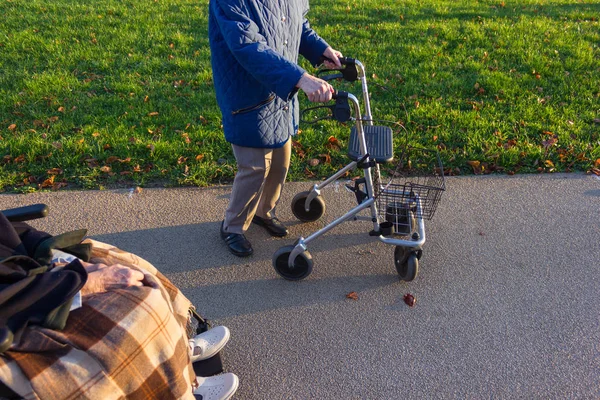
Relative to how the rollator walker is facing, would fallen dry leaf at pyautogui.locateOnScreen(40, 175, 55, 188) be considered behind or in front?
behind

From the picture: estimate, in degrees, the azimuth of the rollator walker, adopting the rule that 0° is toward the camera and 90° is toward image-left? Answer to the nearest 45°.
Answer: approximately 270°

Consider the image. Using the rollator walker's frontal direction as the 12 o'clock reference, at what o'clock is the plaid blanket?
The plaid blanket is roughly at 4 o'clock from the rollator walker.

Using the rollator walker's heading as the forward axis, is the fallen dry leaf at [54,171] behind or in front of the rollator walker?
behind

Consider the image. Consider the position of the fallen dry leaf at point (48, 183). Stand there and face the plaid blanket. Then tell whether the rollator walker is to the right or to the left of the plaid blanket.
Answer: left
